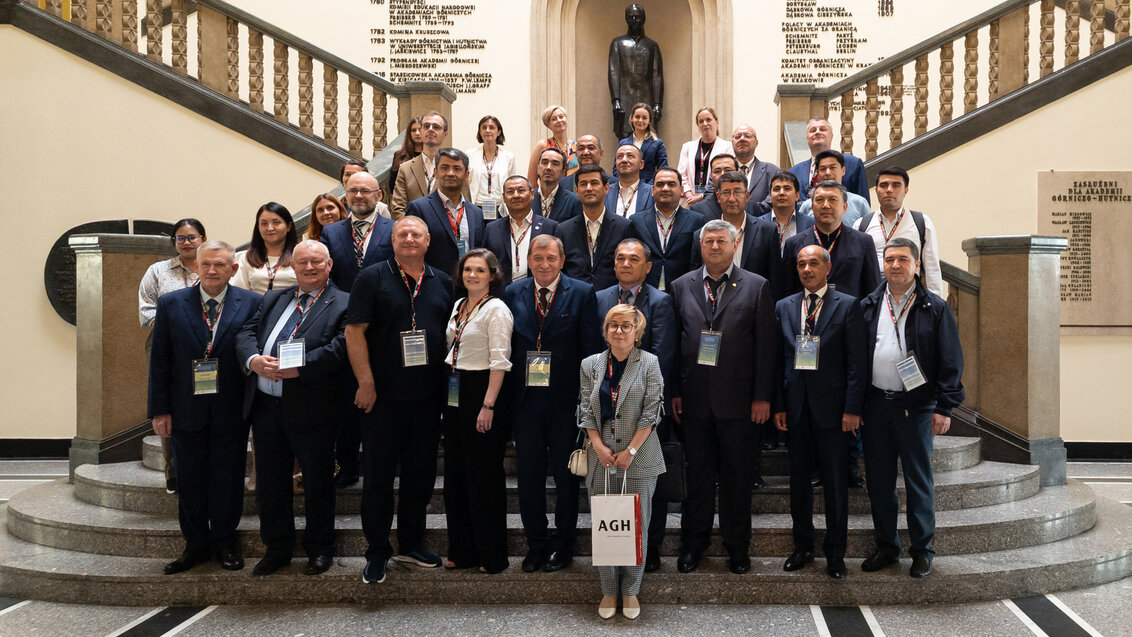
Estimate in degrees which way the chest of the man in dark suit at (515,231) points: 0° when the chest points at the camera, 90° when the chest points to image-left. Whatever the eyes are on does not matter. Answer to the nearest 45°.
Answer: approximately 0°

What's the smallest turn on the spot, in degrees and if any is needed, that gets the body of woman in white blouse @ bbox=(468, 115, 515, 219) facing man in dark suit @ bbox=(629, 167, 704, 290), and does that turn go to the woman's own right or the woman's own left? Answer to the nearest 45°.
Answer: approximately 45° to the woman's own left

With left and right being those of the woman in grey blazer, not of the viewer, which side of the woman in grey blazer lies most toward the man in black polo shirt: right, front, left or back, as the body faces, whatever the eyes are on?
right

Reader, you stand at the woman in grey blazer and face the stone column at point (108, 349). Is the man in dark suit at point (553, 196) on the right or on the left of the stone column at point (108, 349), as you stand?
right
